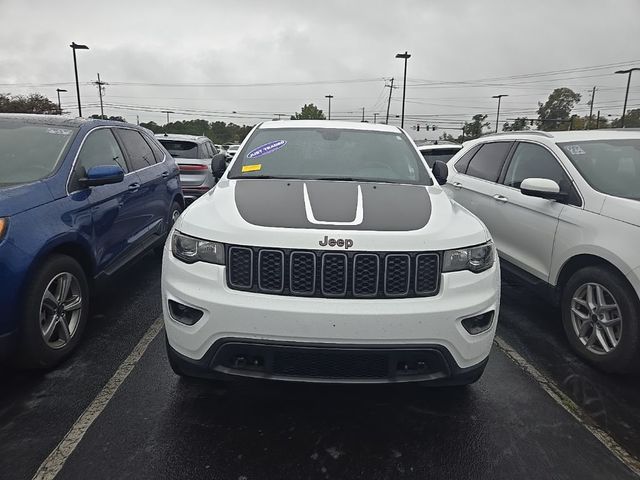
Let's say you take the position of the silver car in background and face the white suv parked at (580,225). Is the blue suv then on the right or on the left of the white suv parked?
right

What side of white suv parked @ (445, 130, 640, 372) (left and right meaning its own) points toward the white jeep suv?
right

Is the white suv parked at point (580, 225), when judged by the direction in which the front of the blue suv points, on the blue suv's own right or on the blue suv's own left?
on the blue suv's own left

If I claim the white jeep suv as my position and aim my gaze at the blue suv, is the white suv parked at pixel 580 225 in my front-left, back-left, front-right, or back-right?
back-right

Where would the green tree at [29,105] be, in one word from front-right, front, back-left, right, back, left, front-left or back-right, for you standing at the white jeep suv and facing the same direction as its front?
back-right

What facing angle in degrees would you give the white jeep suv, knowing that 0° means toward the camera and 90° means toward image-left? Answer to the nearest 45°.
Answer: approximately 0°

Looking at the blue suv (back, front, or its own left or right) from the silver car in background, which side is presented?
back

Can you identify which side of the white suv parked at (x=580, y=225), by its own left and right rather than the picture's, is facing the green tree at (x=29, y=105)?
back

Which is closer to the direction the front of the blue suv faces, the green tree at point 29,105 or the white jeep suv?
the white jeep suv

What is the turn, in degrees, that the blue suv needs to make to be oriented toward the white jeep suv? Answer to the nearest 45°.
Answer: approximately 90° to its left

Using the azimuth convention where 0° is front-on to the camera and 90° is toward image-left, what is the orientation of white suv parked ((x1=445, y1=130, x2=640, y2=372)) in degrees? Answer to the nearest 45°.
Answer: approximately 315°
